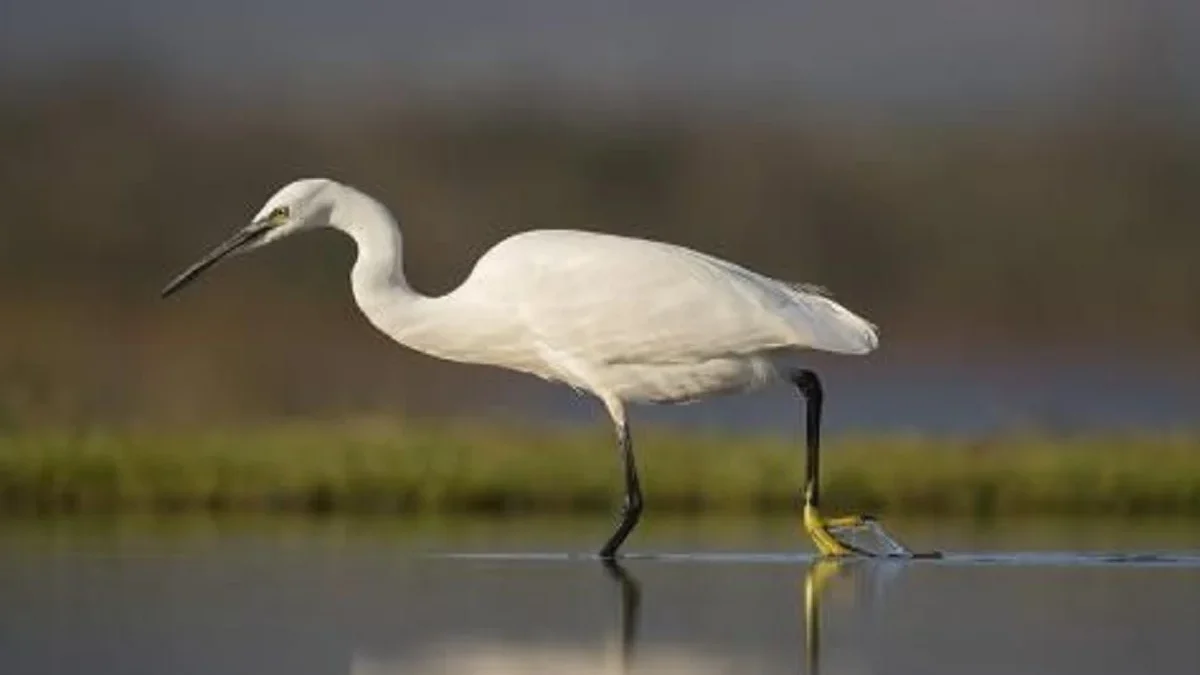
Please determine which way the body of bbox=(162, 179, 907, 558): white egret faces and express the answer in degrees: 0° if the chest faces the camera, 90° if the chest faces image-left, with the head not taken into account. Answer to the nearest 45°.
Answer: approximately 90°
